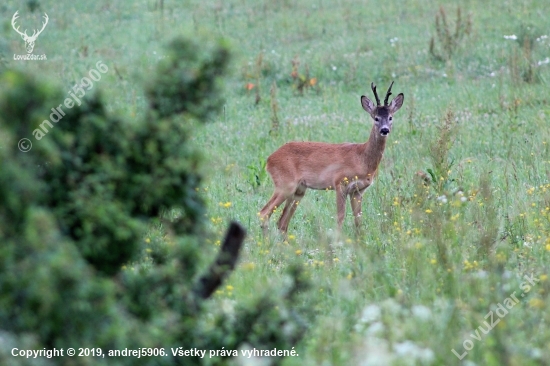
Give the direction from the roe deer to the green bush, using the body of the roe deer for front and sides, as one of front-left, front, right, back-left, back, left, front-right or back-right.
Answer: right

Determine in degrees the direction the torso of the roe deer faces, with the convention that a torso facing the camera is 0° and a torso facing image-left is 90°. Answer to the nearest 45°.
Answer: approximately 270°
